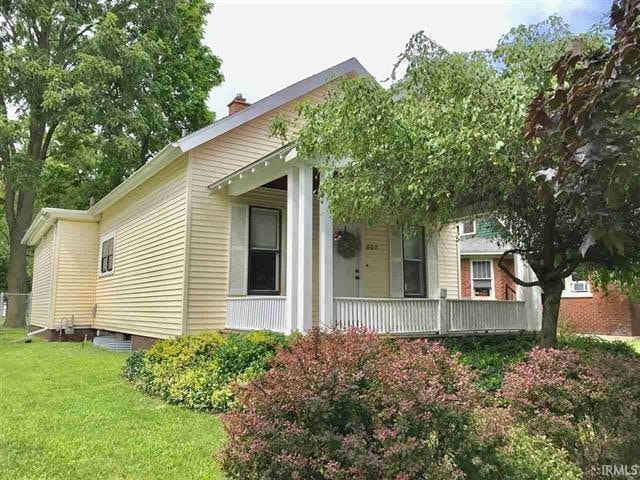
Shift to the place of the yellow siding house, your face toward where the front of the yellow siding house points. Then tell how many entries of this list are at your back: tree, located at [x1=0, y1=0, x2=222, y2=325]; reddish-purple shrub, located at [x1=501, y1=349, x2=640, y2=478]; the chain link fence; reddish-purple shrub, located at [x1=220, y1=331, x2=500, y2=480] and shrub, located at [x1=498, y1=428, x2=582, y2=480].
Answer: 2

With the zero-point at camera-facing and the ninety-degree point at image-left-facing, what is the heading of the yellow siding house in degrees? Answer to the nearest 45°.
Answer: approximately 315°

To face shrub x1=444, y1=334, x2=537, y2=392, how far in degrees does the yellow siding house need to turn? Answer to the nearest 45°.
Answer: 0° — it already faces it

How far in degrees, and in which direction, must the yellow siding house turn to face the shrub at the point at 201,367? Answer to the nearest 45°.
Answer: approximately 45° to its right

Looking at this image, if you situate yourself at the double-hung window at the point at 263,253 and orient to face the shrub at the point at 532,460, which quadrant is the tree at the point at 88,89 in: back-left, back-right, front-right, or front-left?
back-right

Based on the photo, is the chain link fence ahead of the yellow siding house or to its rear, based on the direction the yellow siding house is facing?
to the rear

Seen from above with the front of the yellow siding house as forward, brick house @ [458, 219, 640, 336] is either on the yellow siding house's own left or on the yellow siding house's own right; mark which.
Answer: on the yellow siding house's own left
